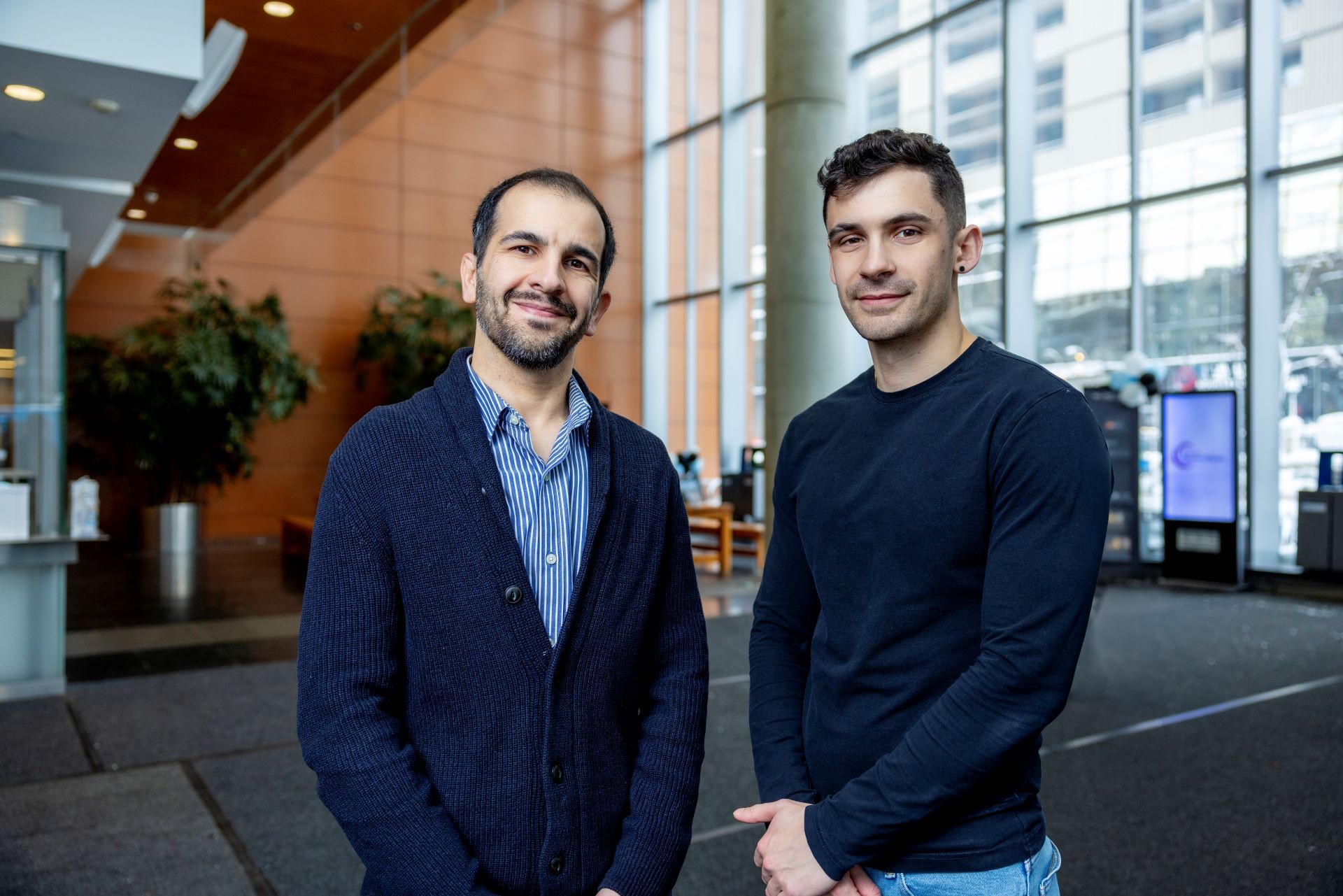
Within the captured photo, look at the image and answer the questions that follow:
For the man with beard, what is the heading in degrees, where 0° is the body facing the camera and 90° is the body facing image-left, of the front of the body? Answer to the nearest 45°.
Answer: approximately 0°

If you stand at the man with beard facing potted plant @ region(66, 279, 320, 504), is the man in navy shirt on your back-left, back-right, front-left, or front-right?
back-right

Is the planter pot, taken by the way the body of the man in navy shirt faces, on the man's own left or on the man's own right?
on the man's own right

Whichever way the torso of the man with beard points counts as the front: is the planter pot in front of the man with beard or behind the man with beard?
behind

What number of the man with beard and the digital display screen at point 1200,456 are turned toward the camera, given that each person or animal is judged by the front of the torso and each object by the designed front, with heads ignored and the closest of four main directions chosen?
2

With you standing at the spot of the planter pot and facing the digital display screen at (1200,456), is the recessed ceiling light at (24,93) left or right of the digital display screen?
right

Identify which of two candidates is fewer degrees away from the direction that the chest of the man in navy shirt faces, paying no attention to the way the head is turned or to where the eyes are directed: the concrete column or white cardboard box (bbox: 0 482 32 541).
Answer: the white cardboard box

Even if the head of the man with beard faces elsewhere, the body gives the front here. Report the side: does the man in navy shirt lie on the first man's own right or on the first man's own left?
on the first man's own left

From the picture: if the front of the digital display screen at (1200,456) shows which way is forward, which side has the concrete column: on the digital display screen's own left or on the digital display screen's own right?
on the digital display screen's own right
